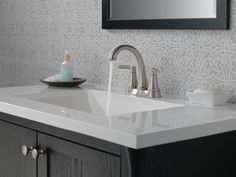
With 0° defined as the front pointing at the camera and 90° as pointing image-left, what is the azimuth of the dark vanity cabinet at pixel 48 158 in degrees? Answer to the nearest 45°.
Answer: approximately 45°

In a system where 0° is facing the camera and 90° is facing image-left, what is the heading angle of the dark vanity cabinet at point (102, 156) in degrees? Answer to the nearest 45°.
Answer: approximately 45°
